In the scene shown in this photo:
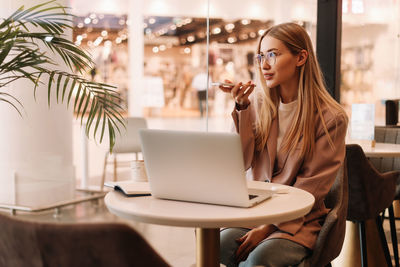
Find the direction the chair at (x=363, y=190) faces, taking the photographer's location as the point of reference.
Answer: facing away from the viewer and to the right of the viewer

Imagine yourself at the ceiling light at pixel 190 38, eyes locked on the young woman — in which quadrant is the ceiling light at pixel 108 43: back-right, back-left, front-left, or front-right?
back-right

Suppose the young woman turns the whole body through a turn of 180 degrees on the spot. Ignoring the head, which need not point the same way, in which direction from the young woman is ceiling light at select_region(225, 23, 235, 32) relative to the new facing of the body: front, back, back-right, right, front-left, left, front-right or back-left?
front-left

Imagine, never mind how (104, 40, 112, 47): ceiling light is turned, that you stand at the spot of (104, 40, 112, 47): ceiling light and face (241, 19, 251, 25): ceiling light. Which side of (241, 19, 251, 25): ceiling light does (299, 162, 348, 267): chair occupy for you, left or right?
right

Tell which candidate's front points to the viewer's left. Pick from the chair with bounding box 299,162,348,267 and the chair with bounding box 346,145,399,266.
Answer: the chair with bounding box 299,162,348,267

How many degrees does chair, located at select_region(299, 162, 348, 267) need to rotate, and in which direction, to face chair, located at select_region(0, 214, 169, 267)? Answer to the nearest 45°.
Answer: approximately 45° to its left

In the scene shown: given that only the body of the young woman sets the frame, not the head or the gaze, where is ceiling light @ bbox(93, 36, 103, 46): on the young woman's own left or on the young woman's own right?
on the young woman's own right

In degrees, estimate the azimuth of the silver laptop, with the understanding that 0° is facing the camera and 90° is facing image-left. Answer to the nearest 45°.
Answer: approximately 225°

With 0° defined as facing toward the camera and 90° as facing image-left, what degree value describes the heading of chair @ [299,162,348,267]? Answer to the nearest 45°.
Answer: approximately 90°

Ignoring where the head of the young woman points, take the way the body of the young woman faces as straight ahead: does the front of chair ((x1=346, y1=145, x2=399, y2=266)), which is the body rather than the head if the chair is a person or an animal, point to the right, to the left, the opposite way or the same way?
the opposite way

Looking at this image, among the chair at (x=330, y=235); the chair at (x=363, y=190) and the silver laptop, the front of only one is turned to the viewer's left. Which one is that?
the chair at (x=330, y=235)

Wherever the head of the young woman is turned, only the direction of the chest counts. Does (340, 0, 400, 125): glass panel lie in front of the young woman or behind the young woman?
behind

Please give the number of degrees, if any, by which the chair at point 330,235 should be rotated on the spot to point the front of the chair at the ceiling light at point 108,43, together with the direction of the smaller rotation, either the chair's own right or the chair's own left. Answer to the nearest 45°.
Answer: approximately 45° to the chair's own right
